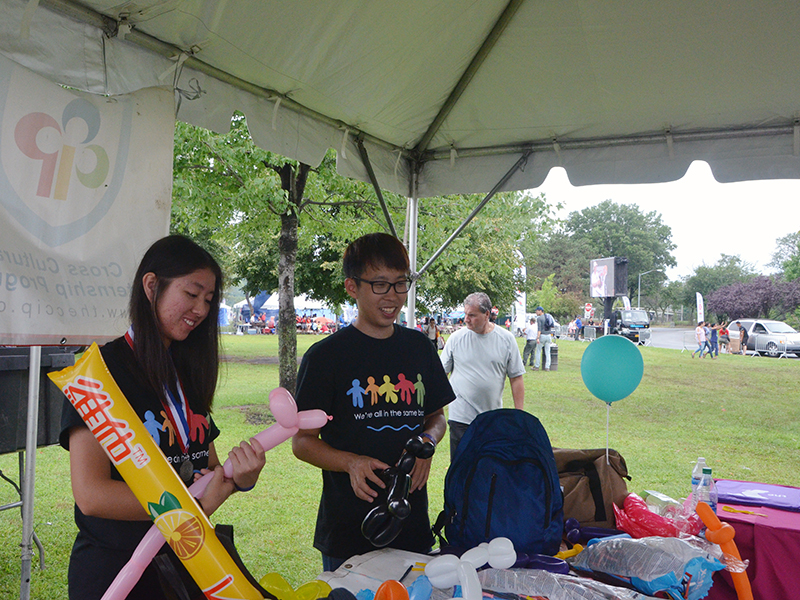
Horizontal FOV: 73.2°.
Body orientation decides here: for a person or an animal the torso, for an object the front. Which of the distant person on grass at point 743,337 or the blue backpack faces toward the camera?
the blue backpack

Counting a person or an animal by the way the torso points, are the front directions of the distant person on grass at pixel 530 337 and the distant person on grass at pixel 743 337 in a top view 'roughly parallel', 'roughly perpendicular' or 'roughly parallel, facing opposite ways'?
roughly perpendicular

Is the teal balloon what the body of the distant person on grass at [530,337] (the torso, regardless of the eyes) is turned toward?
no

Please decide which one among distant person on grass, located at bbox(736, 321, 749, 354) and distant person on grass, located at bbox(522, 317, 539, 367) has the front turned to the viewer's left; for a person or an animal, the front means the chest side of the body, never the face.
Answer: distant person on grass, located at bbox(736, 321, 749, 354)

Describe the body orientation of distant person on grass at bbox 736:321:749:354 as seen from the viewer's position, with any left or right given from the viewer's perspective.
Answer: facing to the left of the viewer

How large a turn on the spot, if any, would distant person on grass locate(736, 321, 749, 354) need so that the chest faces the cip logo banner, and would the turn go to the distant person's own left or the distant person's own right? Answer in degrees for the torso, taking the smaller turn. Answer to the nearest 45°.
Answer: approximately 90° to the distant person's own left

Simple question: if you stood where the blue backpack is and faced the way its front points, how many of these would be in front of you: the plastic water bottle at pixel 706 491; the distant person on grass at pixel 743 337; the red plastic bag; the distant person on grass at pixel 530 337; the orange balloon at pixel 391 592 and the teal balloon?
1
